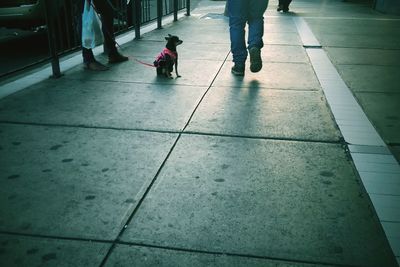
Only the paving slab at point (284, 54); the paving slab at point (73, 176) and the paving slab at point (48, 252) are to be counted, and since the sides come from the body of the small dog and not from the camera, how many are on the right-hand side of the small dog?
2

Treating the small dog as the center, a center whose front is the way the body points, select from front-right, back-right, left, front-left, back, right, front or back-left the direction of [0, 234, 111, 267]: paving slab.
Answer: right
